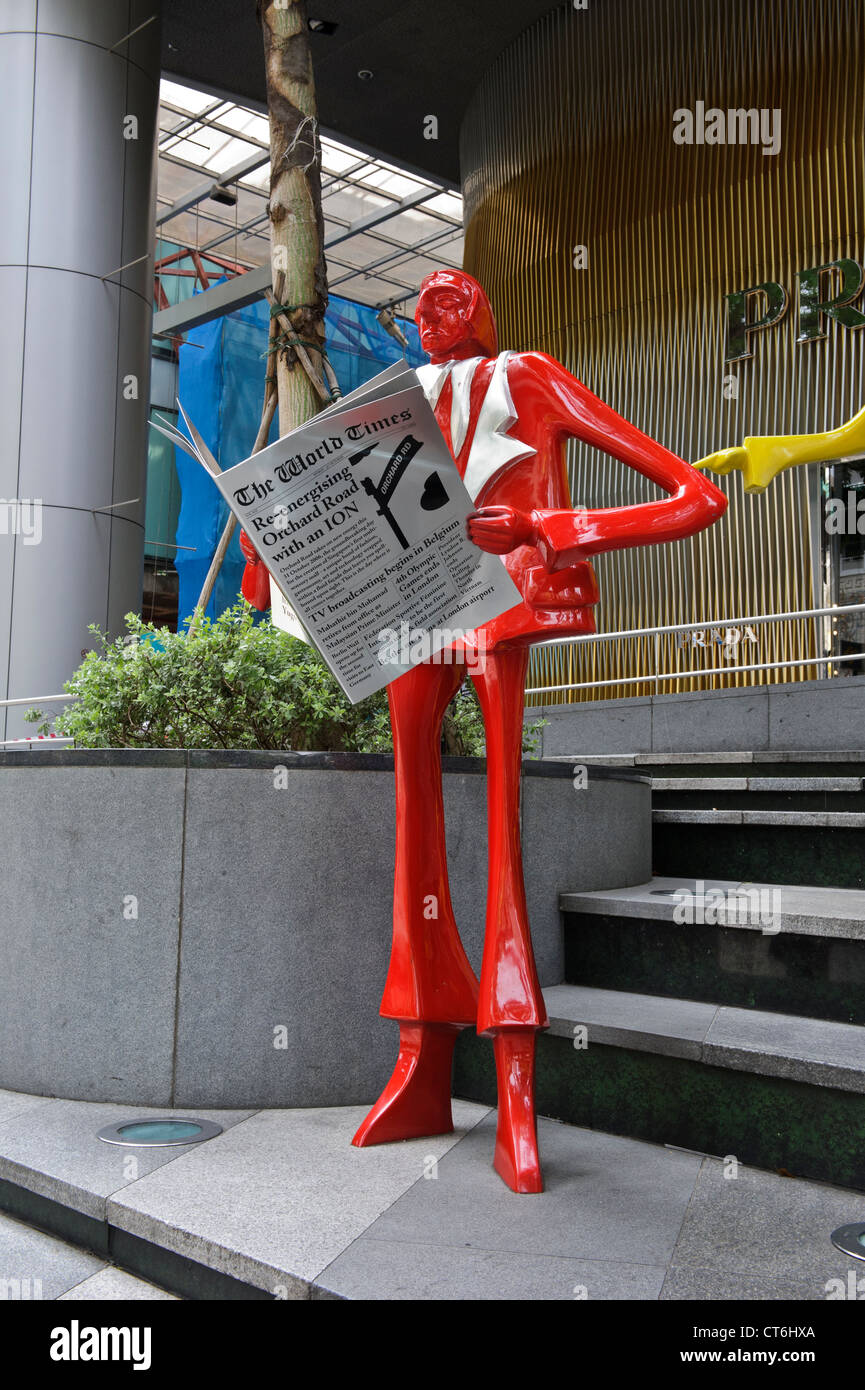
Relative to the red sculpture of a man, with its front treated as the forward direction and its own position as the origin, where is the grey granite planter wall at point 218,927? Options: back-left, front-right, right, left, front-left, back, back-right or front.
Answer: right

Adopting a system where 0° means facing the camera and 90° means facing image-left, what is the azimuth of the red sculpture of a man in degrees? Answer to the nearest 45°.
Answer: approximately 45°

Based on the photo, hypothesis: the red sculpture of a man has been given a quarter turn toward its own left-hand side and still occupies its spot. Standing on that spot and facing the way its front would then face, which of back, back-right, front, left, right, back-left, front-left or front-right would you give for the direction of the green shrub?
back

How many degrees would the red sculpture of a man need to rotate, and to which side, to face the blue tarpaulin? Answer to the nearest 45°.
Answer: approximately 135° to its right
